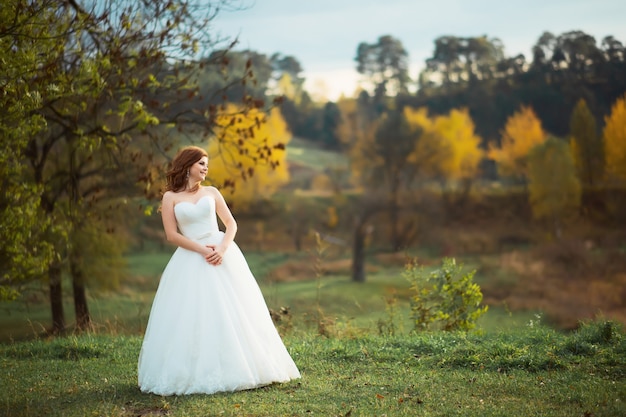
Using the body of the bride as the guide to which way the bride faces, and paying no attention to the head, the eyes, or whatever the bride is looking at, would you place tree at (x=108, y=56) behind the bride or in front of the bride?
behind

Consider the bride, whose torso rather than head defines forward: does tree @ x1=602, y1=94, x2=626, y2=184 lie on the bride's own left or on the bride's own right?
on the bride's own left

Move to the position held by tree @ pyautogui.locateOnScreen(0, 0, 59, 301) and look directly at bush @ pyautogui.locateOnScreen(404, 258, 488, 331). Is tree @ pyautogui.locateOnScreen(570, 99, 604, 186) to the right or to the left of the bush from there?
left

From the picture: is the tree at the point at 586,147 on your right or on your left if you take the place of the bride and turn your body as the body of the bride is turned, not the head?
on your left

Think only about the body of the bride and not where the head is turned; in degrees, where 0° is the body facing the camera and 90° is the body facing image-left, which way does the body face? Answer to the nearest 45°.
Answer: approximately 315°

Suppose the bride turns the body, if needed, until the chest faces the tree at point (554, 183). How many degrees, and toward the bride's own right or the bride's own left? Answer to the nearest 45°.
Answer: approximately 90° to the bride's own left
